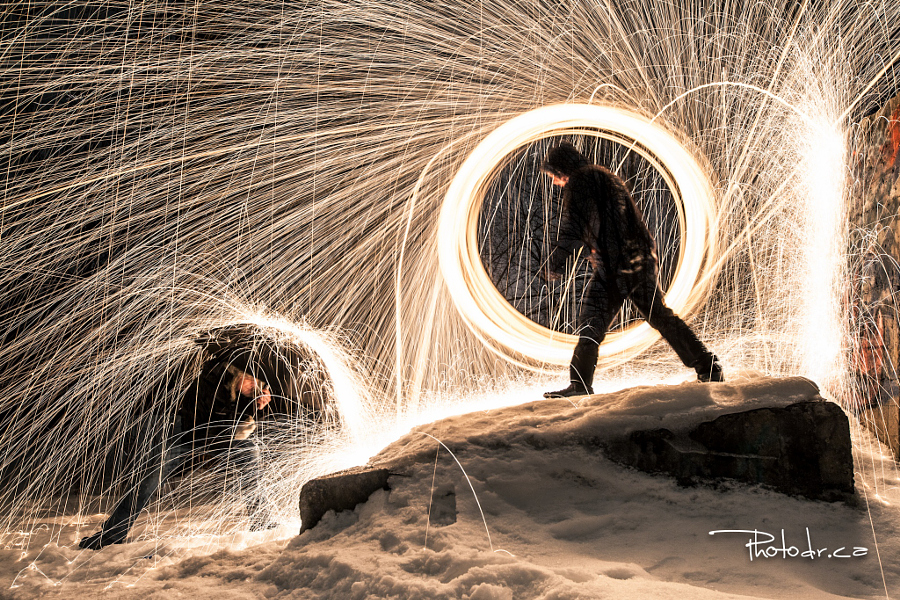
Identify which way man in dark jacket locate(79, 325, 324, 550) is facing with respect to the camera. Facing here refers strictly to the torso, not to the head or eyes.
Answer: to the viewer's right

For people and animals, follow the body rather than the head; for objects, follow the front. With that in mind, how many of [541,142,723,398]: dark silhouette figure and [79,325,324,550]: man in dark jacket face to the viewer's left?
1

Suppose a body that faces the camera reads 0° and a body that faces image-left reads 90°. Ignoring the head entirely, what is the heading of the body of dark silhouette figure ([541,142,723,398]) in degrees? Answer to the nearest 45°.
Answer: approximately 90°

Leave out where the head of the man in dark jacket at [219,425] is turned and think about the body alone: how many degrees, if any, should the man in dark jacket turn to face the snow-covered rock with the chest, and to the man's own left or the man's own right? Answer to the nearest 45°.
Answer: approximately 45° to the man's own right
